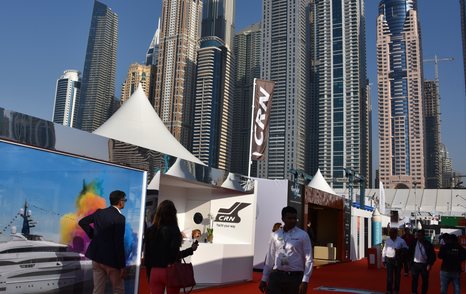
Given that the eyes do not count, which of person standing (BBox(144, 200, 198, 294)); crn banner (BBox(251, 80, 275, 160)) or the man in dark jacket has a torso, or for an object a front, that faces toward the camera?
the crn banner

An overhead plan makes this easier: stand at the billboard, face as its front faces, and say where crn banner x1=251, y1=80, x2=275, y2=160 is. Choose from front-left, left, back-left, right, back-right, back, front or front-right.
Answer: left

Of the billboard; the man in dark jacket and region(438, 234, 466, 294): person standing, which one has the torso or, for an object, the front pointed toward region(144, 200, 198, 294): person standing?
the billboard

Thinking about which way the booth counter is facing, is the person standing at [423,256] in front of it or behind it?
in front

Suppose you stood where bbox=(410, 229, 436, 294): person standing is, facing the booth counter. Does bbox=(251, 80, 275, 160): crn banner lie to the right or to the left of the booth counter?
right

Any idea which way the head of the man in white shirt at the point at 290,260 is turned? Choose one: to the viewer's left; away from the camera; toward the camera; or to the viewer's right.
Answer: toward the camera

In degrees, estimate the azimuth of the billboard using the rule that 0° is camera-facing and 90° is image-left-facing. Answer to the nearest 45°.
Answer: approximately 315°

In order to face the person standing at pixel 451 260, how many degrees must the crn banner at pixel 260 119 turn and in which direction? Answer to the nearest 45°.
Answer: approximately 45° to its left

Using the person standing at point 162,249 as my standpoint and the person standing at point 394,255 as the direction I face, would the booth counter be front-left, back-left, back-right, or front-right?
front-left

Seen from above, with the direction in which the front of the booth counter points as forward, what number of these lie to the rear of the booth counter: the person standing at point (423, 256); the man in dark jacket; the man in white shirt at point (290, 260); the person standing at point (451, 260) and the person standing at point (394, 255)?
0

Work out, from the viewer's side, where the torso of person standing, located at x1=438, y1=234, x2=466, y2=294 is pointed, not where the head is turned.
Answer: away from the camera

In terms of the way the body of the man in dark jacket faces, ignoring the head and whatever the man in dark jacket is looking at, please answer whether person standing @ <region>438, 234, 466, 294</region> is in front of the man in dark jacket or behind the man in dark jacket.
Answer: in front

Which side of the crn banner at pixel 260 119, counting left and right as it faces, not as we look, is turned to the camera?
front

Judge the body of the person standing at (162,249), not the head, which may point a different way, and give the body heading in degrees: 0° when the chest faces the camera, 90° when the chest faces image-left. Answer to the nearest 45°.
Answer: approximately 225°

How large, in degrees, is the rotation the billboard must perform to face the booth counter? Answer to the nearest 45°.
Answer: approximately 90° to its left

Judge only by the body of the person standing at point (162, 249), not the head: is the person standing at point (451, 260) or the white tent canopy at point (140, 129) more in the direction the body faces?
the person standing

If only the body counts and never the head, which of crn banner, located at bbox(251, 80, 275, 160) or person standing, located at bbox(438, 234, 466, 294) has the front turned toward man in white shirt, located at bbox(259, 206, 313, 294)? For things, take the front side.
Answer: the crn banner

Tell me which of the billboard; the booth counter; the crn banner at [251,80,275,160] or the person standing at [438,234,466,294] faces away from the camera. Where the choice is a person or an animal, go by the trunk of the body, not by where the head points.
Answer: the person standing
